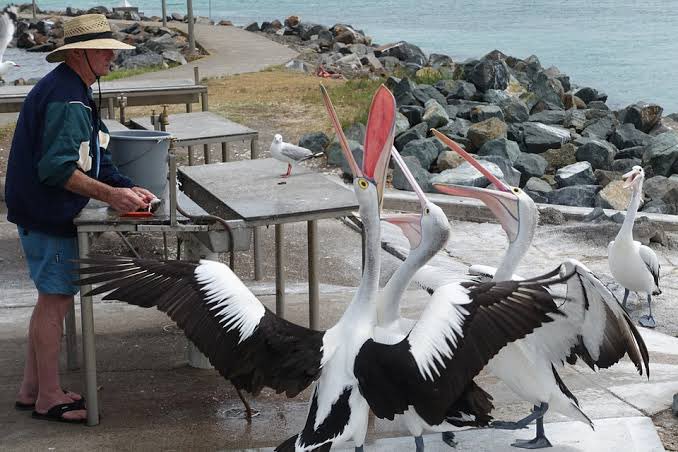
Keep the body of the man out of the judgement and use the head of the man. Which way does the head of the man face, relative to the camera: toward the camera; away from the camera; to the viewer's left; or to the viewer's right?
to the viewer's right

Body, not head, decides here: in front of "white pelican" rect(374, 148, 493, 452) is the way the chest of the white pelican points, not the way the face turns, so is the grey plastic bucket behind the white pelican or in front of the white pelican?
in front

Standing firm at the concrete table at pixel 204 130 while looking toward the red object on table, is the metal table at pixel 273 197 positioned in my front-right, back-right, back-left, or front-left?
front-left

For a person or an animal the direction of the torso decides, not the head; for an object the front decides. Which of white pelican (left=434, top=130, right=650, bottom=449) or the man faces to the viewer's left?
the white pelican

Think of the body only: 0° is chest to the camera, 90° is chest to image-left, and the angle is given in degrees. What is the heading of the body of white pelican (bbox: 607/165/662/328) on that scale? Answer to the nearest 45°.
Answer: approximately 45°

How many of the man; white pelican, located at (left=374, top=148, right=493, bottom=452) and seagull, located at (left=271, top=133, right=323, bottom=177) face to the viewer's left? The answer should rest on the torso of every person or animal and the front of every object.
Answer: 2

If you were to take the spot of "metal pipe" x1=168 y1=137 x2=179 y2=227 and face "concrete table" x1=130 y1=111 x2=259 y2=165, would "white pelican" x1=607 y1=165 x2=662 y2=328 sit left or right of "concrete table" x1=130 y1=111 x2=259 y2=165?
right

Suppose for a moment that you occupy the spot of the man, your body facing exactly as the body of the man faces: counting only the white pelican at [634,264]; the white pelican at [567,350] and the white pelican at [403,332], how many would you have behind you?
0

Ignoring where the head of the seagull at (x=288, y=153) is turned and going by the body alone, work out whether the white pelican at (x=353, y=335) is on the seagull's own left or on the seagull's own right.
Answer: on the seagull's own left

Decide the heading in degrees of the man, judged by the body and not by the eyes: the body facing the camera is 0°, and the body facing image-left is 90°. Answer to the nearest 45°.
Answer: approximately 270°

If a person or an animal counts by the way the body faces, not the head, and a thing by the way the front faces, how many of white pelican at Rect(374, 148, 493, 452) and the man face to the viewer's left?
1

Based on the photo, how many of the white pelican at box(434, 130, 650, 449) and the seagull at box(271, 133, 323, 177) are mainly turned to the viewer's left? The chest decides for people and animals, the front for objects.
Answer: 2

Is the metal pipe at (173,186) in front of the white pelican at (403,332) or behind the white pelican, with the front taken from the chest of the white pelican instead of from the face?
in front

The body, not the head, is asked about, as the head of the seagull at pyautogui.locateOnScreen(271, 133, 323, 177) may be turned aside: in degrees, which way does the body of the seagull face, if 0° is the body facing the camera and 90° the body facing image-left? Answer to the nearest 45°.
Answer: approximately 90°

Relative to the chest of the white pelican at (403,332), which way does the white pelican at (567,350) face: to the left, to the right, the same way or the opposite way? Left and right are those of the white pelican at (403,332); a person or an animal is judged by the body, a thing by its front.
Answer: the same way
